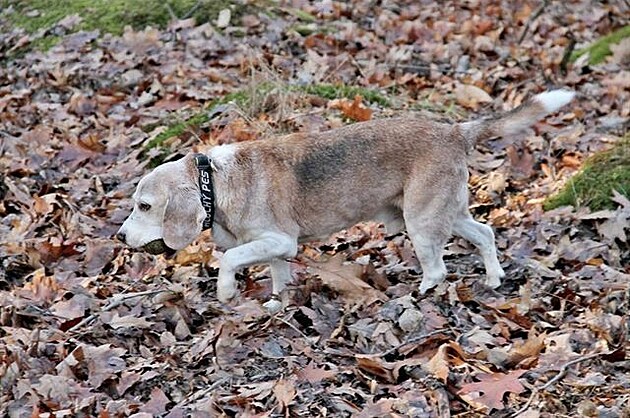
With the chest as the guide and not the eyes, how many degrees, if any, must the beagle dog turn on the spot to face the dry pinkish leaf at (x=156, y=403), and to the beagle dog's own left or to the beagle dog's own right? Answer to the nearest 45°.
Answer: approximately 45° to the beagle dog's own left

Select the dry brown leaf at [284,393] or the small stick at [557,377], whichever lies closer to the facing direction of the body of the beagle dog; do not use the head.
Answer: the dry brown leaf

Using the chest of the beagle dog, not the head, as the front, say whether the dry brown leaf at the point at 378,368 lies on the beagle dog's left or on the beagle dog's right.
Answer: on the beagle dog's left

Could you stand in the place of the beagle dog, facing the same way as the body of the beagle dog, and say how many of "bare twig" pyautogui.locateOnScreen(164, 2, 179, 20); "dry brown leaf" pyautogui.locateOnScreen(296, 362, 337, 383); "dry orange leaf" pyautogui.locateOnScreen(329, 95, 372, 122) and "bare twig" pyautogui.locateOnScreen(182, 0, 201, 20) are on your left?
1

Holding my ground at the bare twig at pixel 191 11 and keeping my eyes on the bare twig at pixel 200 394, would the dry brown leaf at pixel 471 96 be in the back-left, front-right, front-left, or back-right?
front-left

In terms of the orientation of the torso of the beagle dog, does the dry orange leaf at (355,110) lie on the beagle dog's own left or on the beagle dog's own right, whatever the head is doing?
on the beagle dog's own right

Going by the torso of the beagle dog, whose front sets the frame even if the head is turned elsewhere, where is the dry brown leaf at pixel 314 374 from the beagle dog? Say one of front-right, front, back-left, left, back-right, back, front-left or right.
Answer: left

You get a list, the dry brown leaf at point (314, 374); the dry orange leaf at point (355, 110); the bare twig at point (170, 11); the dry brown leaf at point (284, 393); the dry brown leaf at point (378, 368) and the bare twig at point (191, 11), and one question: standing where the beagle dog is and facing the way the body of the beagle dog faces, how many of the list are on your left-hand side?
3

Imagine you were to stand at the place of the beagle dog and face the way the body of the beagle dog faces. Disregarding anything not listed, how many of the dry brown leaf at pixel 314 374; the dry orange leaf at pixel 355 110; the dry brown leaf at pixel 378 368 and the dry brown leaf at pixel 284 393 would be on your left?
3

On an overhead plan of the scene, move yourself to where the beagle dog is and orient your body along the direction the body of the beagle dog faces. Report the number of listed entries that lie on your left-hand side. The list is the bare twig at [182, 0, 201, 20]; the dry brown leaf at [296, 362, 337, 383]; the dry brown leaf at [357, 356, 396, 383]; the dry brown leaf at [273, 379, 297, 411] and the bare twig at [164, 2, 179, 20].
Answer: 3

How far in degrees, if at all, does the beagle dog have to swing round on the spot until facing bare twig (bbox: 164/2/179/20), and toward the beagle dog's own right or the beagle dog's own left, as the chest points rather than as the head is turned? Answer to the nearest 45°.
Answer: approximately 90° to the beagle dog's own right

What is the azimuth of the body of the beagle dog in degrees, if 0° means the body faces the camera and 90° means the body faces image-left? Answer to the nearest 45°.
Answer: approximately 90°
